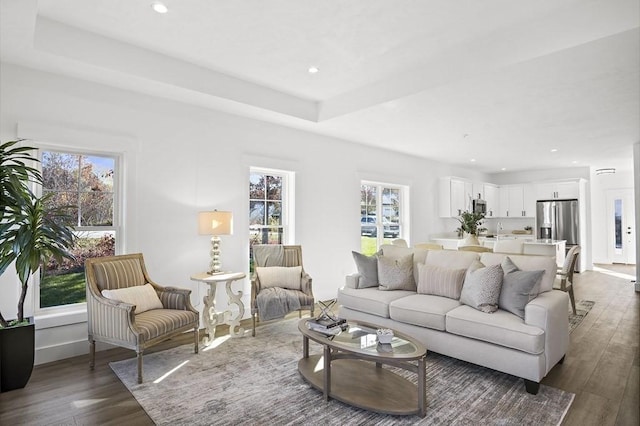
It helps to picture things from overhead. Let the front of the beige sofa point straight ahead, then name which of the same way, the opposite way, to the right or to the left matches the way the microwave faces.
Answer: to the left

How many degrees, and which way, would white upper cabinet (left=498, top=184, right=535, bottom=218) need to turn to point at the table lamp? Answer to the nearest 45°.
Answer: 0° — it already faces it

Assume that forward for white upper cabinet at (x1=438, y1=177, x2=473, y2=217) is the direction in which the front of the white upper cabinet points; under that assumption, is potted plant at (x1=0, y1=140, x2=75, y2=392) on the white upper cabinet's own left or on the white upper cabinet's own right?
on the white upper cabinet's own right

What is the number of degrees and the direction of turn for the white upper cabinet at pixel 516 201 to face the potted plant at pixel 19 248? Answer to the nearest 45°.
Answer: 0° — it already faces it

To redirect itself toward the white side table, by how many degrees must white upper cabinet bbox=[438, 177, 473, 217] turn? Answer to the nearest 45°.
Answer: approximately 90° to its right

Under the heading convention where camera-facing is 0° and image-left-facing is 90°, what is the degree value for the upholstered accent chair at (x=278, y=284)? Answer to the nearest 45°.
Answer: approximately 315°

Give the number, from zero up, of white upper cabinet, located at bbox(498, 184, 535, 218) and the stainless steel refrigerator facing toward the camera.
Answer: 2

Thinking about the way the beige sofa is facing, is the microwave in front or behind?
behind

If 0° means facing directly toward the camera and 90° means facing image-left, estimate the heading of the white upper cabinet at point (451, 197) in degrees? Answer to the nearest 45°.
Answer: approximately 315°

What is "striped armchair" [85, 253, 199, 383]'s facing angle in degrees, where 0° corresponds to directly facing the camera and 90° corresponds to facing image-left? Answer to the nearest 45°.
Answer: approximately 315°

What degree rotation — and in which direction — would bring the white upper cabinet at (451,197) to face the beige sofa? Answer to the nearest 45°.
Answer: approximately 45° to its right

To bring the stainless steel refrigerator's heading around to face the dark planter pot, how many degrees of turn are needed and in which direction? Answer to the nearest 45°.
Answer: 0° — it already faces it

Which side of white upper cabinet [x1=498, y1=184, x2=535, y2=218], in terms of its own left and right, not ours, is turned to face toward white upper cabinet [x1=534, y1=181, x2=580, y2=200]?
left
